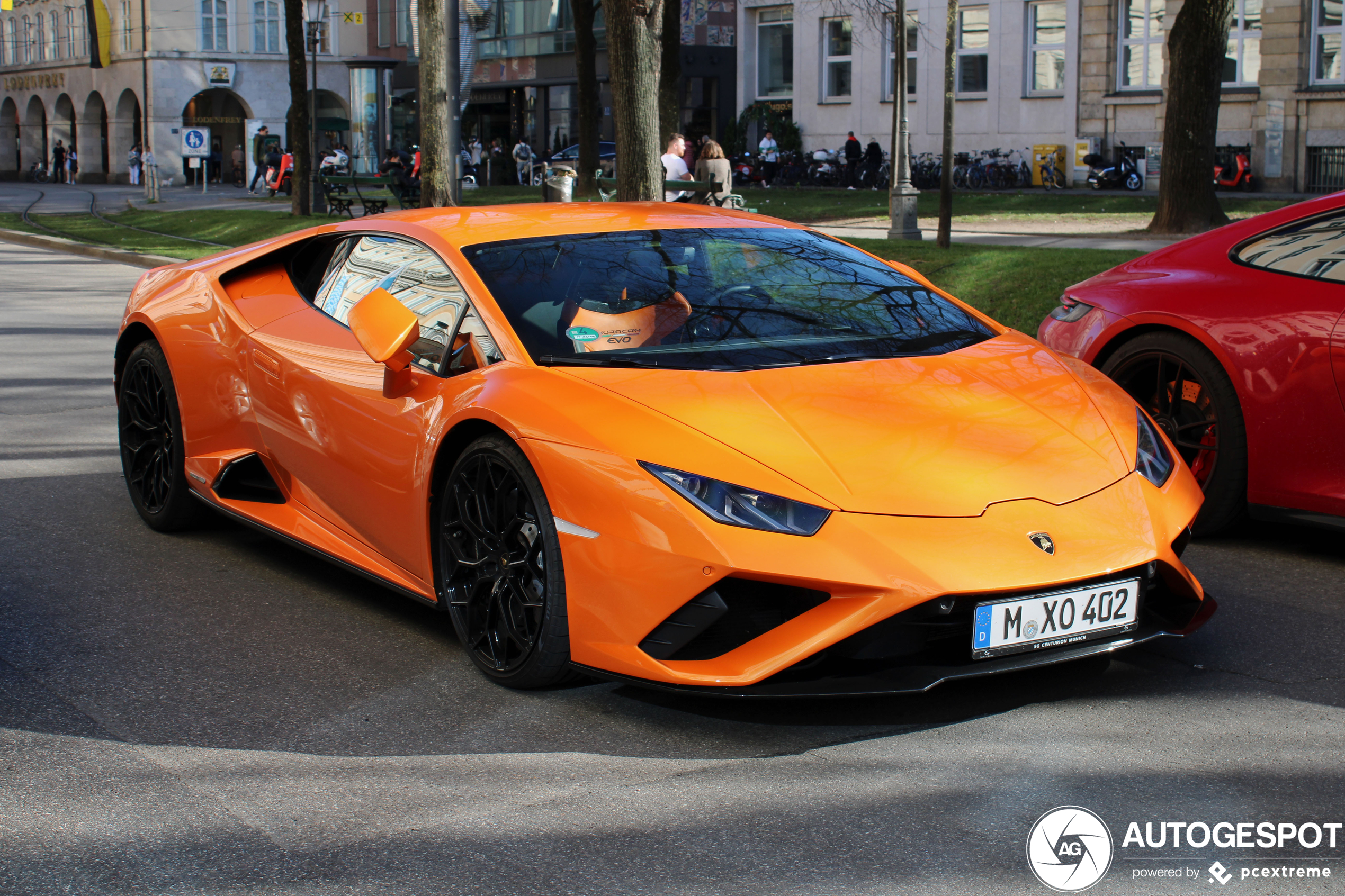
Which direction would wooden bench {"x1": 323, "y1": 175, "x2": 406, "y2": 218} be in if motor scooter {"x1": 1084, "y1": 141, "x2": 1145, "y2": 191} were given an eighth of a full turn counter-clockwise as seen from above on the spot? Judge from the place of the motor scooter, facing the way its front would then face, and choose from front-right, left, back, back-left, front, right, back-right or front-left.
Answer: back

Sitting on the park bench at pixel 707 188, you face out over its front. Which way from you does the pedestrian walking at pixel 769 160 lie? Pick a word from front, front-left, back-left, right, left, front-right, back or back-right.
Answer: front

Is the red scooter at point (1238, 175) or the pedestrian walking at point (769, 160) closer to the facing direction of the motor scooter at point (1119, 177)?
the red scooter

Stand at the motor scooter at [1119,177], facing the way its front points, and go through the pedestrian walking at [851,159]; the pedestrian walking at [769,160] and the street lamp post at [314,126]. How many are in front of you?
0

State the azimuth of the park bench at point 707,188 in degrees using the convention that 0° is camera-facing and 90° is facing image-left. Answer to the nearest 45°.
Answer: approximately 180°

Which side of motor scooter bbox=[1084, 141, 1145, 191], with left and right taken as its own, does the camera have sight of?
right

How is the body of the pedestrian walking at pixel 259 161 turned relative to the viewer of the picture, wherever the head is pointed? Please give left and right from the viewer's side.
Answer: facing to the right of the viewer

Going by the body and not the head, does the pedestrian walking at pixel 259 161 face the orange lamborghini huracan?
no

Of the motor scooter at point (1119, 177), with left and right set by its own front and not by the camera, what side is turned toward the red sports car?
right

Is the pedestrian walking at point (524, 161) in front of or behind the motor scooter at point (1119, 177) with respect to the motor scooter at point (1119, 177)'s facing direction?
behind

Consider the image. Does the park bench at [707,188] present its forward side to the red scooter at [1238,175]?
no

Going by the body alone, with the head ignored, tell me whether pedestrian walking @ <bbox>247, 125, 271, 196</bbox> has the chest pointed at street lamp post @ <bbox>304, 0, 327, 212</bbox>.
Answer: no
